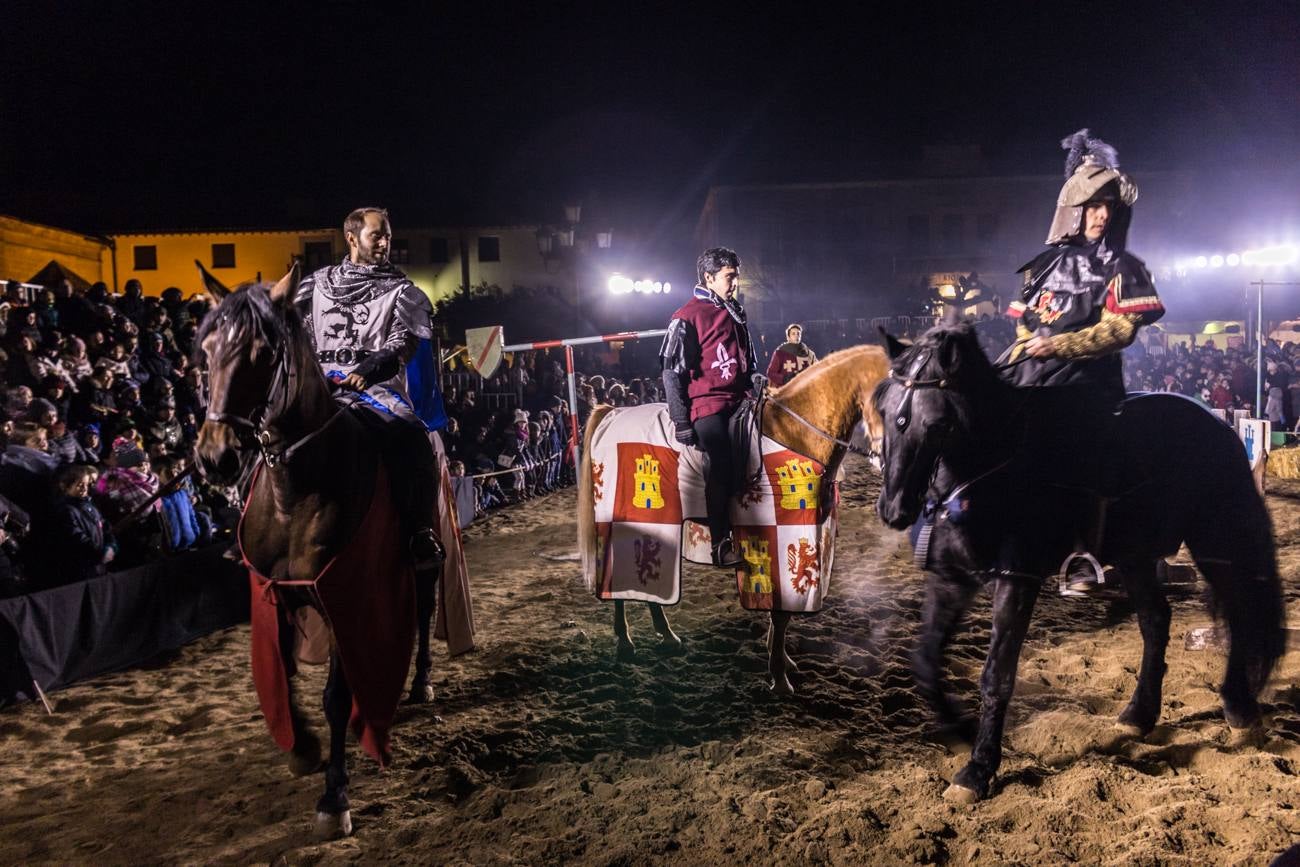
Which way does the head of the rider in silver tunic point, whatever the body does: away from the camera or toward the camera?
toward the camera

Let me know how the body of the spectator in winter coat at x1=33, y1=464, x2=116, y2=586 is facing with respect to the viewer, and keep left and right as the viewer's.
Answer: facing the viewer and to the right of the viewer

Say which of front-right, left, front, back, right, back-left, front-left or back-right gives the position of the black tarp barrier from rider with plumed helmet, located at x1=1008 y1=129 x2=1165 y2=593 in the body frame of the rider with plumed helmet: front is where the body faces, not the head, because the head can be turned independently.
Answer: front-right

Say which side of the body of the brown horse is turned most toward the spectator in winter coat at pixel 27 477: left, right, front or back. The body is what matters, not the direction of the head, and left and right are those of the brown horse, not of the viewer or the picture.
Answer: right

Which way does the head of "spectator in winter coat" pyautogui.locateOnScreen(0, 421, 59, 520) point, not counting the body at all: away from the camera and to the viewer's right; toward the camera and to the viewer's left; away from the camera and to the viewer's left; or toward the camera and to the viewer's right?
toward the camera and to the viewer's right

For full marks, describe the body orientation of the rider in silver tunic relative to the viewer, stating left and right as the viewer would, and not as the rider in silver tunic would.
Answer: facing the viewer and to the left of the viewer

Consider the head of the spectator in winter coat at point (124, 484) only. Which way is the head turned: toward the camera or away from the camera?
toward the camera

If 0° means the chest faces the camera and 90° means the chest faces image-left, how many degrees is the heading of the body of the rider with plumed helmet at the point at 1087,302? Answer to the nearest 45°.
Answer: approximately 45°

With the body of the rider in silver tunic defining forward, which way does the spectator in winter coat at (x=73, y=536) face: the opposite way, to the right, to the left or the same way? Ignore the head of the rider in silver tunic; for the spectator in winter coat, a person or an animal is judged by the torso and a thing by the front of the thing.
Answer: to the left

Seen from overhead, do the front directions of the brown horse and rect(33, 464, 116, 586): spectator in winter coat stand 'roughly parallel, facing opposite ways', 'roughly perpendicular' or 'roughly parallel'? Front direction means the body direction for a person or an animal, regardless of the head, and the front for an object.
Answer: roughly perpendicular

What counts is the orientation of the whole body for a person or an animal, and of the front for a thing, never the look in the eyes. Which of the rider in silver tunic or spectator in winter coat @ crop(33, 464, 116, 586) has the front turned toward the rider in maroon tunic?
the spectator in winter coat

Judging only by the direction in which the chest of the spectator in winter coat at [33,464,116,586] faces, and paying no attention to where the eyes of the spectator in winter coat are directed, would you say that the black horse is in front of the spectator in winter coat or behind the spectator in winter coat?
in front
